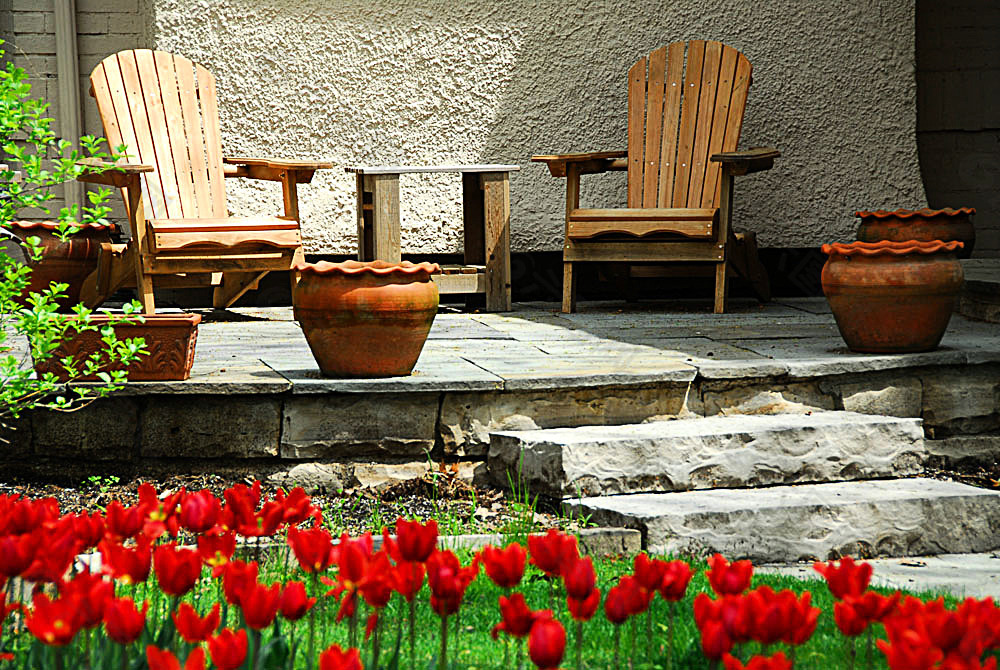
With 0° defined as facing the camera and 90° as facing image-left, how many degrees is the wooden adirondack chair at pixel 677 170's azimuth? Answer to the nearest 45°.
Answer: approximately 0°

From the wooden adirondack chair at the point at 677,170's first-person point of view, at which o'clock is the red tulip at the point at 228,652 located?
The red tulip is roughly at 12 o'clock from the wooden adirondack chair.

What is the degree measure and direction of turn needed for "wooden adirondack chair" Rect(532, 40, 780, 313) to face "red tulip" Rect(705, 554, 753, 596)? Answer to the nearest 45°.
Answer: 0° — it already faces it

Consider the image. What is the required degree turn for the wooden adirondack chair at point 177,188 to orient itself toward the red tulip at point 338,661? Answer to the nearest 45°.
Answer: approximately 45° to its right

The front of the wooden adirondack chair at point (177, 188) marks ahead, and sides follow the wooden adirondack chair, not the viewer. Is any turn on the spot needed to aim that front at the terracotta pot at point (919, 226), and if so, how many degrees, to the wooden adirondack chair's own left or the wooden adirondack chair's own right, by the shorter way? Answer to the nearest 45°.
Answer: approximately 45° to the wooden adirondack chair's own left

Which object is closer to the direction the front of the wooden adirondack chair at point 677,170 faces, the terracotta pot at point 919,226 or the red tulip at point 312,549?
the red tulip

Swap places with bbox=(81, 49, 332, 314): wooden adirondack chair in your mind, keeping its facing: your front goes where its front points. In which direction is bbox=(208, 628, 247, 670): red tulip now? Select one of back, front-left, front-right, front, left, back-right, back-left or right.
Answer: front-right

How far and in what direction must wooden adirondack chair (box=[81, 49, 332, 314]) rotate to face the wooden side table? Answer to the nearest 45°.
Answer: approximately 45° to its left

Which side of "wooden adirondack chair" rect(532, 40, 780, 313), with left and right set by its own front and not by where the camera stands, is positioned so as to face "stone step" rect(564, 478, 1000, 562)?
front

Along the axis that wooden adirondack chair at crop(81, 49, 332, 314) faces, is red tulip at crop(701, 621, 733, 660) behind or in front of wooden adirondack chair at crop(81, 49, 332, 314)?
in front

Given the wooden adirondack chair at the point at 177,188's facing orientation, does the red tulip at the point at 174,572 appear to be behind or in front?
in front

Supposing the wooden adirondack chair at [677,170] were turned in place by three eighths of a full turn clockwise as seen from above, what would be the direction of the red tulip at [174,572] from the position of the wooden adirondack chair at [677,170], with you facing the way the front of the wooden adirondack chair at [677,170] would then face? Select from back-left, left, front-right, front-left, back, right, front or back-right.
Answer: back-left

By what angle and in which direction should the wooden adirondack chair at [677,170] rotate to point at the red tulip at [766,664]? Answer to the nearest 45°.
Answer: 0° — it already faces it

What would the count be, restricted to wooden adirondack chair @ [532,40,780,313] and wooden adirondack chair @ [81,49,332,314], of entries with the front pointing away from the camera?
0
